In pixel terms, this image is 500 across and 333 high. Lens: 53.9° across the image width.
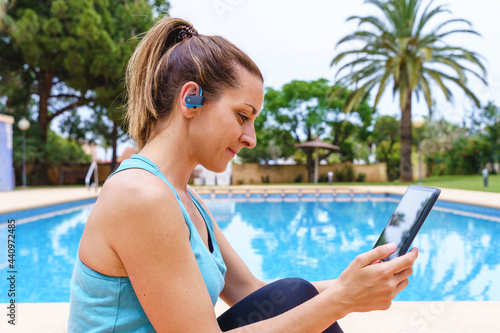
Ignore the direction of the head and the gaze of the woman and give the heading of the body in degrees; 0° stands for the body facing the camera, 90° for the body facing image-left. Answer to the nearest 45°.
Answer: approximately 270°

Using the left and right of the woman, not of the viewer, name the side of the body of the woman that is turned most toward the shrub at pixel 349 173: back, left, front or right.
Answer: left

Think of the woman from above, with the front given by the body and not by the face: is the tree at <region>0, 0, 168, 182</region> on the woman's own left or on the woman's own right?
on the woman's own left

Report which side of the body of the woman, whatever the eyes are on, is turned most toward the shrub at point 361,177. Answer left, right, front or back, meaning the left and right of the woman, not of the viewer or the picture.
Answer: left

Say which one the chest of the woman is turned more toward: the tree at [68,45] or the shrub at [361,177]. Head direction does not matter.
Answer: the shrub

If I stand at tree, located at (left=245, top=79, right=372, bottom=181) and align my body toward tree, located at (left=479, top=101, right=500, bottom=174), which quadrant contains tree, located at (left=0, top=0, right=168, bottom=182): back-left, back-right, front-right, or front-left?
back-right

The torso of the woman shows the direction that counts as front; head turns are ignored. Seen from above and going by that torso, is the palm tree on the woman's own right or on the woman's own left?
on the woman's own left

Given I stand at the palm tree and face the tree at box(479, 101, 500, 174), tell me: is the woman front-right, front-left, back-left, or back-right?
back-right
